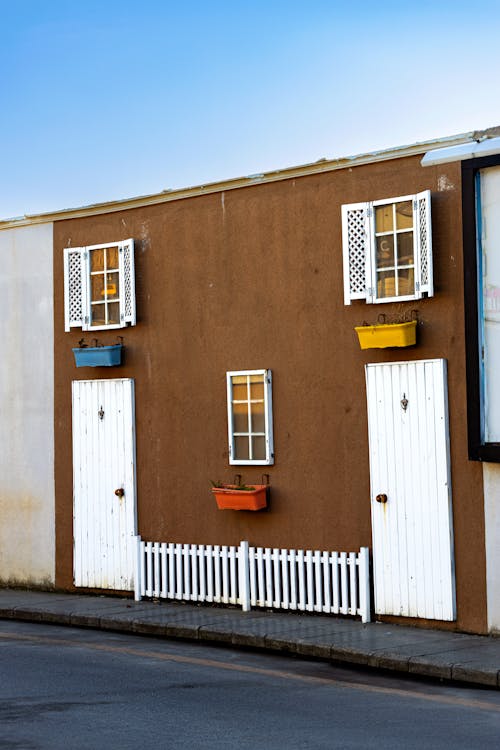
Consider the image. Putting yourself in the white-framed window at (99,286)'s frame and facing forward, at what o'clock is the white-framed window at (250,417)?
the white-framed window at (250,417) is roughly at 9 o'clock from the white-framed window at (99,286).

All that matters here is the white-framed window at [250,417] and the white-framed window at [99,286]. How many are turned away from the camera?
0

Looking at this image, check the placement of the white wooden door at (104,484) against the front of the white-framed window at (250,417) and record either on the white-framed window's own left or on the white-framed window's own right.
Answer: on the white-framed window's own right

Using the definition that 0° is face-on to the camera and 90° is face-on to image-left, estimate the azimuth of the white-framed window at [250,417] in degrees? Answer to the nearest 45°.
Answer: approximately 45°

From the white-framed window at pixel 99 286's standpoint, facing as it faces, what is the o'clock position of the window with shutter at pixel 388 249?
The window with shutter is roughly at 9 o'clock from the white-framed window.

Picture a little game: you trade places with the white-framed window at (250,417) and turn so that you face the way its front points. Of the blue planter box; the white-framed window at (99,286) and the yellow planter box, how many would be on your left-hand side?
1

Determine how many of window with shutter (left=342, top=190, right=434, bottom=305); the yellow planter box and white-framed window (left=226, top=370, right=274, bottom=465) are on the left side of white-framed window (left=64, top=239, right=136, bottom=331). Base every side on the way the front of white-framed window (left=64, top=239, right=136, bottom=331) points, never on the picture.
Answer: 3

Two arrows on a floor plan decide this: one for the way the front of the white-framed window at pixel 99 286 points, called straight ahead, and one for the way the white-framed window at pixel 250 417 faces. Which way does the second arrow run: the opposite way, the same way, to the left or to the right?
the same way

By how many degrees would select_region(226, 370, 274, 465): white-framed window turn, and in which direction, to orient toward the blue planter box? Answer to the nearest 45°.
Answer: approximately 90° to its right

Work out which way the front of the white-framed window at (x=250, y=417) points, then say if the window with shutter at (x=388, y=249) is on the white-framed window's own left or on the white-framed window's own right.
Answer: on the white-framed window's own left

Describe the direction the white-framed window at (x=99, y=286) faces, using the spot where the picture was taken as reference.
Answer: facing the viewer and to the left of the viewer

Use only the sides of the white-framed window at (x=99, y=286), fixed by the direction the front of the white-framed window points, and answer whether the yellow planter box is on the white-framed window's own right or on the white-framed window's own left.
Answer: on the white-framed window's own left

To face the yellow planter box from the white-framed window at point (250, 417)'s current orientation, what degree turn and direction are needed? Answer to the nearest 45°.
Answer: approximately 90° to its left

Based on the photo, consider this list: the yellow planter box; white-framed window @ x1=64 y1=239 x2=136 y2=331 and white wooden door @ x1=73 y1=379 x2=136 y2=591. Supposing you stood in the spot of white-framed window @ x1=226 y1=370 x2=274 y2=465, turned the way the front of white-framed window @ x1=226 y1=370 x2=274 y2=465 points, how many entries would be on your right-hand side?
2

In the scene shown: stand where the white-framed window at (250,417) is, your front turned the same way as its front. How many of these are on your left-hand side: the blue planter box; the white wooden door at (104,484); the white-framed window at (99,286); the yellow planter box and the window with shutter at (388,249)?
2

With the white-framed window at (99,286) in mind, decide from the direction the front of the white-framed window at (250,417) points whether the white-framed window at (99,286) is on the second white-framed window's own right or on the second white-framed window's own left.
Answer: on the second white-framed window's own right
